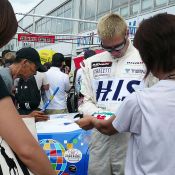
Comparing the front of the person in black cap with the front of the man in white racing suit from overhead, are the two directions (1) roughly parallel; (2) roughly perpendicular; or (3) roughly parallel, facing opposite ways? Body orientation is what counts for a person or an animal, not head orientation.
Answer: roughly perpendicular

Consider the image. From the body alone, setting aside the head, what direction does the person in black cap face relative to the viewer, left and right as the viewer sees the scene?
facing to the right of the viewer

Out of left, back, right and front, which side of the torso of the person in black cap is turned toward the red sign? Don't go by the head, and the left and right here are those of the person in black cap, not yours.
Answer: left

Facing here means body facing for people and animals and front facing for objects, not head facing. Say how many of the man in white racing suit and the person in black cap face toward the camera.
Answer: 1

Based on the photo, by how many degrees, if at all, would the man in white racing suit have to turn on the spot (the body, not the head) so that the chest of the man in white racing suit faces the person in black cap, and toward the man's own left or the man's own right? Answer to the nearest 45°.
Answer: approximately 135° to the man's own right
